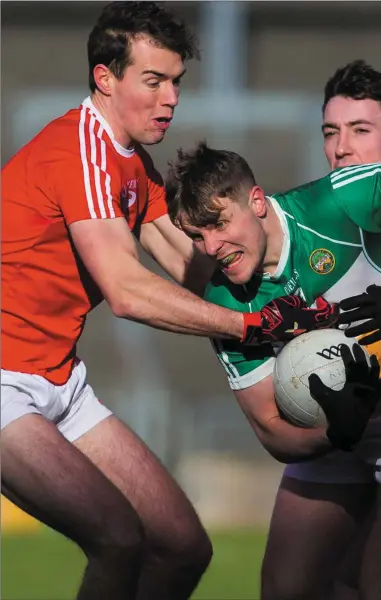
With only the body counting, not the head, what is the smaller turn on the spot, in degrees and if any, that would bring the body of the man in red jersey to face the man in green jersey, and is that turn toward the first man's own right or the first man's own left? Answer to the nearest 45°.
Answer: approximately 45° to the first man's own left

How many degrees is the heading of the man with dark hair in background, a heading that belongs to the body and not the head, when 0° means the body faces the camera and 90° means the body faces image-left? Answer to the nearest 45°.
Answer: approximately 45°

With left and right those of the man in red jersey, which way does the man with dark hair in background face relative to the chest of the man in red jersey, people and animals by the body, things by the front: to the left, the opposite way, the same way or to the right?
to the right

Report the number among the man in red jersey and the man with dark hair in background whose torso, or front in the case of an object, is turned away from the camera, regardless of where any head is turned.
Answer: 0

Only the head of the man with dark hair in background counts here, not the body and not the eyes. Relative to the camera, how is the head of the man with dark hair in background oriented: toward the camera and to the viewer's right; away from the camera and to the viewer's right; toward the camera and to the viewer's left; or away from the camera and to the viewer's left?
toward the camera and to the viewer's left

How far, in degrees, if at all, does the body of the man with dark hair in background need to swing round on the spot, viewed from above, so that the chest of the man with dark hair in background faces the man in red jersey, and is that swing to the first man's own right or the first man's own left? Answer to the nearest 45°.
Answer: approximately 45° to the first man's own right
